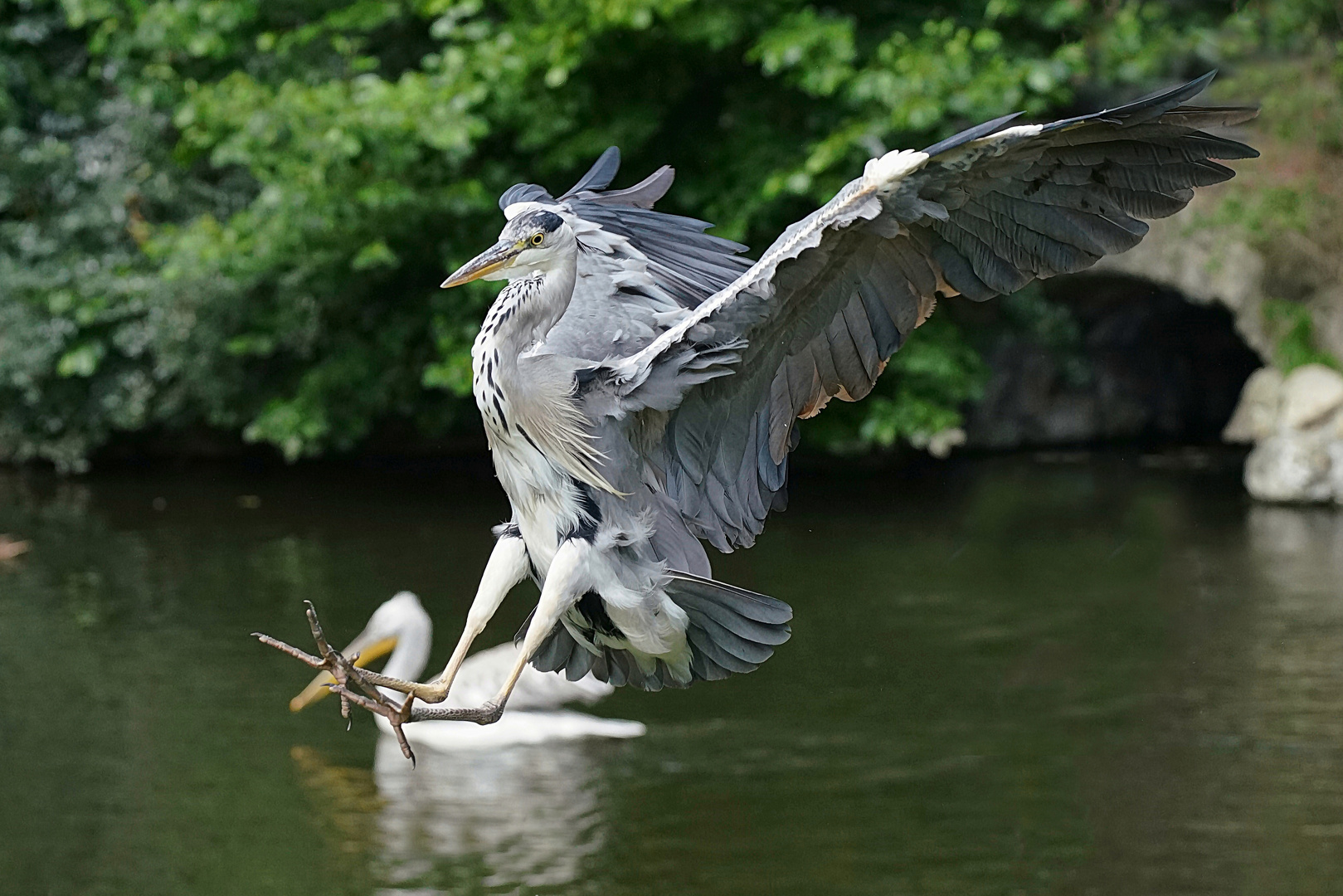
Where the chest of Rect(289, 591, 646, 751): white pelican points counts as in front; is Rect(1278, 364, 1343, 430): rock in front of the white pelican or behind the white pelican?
behind

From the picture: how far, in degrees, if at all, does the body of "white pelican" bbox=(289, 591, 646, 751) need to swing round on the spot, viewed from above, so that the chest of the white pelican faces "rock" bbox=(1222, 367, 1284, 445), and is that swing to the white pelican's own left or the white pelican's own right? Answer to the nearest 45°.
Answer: approximately 135° to the white pelican's own right

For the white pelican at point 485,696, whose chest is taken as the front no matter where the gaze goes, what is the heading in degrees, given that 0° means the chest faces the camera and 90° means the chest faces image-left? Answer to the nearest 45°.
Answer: approximately 90°

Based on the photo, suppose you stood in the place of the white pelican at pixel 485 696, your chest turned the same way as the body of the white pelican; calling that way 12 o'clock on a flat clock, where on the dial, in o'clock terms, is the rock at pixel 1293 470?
The rock is roughly at 5 o'clock from the white pelican.
